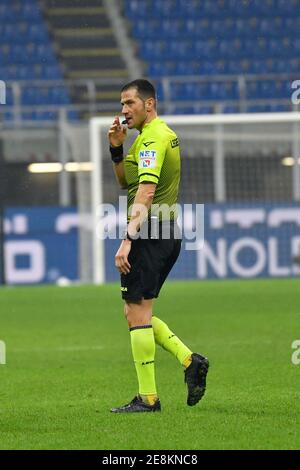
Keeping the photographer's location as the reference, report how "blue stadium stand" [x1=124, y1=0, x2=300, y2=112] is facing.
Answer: facing the viewer

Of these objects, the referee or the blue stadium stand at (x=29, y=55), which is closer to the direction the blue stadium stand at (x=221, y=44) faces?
the referee

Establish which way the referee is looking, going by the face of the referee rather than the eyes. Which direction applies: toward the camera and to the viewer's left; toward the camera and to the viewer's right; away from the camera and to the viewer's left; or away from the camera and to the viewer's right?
toward the camera and to the viewer's left

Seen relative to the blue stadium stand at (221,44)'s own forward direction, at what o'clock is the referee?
The referee is roughly at 12 o'clock from the blue stadium stand.

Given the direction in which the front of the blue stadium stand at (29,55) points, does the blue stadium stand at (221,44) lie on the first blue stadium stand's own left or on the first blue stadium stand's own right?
on the first blue stadium stand's own left

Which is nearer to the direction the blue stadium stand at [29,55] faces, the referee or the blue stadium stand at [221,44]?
the referee

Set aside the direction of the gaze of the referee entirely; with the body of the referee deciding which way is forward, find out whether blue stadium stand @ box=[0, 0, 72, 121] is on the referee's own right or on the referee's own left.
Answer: on the referee's own right

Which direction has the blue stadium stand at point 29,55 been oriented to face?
toward the camera

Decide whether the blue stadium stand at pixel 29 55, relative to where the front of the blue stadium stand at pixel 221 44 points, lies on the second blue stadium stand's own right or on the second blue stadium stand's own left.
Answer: on the second blue stadium stand's own right

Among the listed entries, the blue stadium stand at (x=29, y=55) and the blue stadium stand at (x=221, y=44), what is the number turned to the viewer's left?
0
